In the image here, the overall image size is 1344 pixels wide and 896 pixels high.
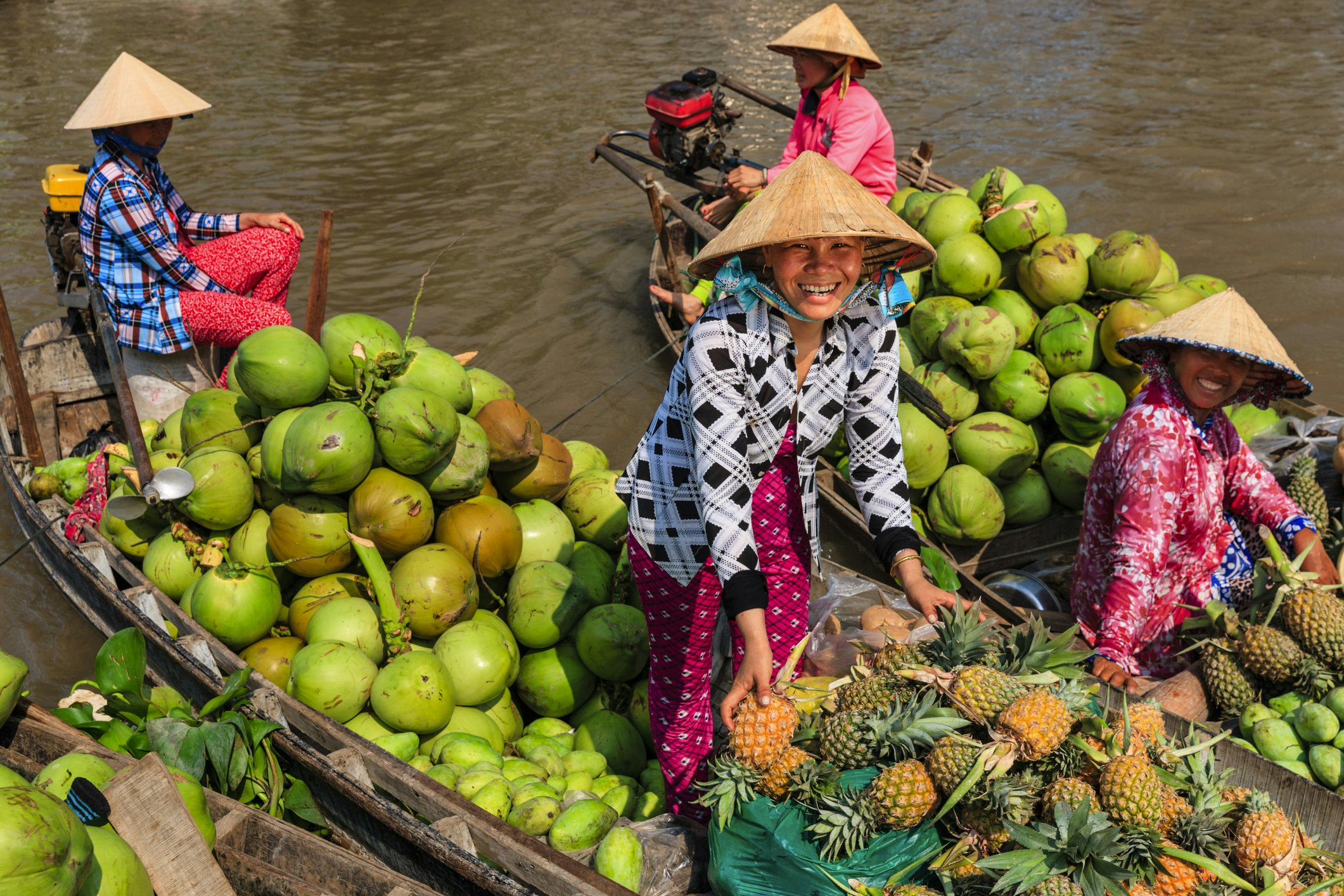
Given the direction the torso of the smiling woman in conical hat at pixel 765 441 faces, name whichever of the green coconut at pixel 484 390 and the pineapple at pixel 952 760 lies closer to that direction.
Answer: the pineapple

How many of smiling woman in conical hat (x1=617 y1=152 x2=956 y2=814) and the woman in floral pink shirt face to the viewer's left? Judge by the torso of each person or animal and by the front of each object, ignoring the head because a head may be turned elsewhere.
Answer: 0

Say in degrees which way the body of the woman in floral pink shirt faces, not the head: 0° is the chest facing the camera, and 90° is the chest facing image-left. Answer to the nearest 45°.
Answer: approximately 315°

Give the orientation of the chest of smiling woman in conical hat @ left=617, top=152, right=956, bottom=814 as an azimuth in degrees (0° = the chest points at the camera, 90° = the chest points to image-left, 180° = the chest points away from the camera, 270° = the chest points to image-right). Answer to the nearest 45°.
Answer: approximately 315°

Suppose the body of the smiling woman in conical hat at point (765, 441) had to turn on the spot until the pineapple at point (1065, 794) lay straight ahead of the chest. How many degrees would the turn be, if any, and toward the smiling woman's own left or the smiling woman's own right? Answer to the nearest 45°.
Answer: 0° — they already face it

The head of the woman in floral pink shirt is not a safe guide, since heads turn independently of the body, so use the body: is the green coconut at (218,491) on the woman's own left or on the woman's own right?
on the woman's own right

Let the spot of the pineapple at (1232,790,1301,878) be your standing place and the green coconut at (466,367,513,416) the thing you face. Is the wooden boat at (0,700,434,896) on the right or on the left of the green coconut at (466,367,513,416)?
left

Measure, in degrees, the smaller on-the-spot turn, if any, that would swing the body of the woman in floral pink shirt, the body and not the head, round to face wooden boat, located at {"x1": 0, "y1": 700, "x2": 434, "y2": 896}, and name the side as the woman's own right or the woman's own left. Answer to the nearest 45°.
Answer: approximately 90° to the woman's own right
